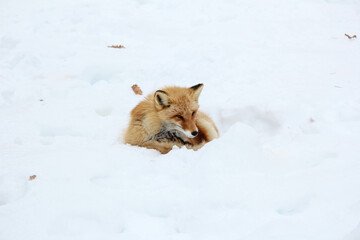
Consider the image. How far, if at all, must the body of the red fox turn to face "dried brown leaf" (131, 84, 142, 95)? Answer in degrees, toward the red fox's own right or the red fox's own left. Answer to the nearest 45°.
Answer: approximately 135° to the red fox's own left

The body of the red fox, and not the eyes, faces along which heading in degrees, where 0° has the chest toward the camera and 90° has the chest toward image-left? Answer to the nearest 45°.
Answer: approximately 315°
